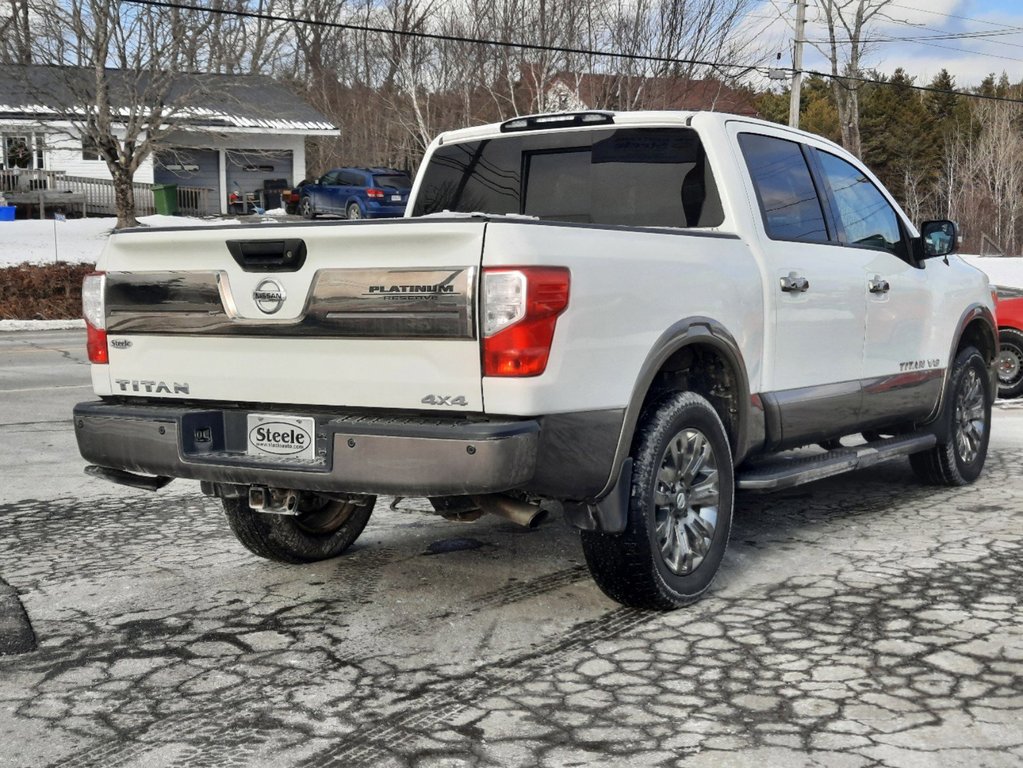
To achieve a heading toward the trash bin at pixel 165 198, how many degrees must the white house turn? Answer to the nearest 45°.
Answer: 0° — it already faces it

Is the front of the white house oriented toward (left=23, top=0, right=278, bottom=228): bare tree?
yes

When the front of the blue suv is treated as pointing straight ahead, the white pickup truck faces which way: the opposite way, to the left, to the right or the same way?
to the right

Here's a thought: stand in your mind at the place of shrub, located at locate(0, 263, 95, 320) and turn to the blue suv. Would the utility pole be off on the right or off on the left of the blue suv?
right

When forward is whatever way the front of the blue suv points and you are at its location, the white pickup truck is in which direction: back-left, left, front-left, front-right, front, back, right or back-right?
back-left

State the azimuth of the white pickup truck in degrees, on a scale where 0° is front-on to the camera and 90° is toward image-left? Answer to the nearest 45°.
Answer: approximately 225°

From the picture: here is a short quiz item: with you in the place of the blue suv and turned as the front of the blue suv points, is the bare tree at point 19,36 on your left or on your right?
on your left

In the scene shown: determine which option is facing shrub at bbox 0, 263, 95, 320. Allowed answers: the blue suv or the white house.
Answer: the white house

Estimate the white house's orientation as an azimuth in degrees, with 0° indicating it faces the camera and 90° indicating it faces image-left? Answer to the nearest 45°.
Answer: approximately 0°

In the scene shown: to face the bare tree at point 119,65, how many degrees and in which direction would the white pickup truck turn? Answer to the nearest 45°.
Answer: approximately 45° to its left

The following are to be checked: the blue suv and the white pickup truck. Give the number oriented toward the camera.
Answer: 0

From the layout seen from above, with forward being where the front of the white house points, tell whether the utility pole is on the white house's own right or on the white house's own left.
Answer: on the white house's own left
